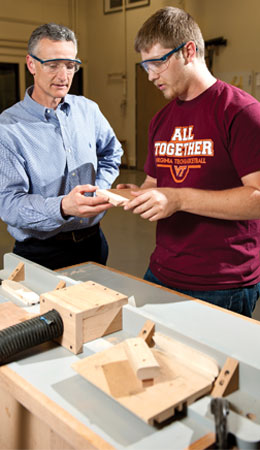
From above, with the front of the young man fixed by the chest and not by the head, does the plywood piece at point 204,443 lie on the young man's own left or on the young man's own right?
on the young man's own left

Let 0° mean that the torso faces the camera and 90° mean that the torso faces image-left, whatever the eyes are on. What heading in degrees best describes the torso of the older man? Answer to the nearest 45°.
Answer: approximately 315°

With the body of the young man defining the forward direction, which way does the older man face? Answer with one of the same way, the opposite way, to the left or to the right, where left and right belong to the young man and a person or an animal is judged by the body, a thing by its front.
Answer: to the left

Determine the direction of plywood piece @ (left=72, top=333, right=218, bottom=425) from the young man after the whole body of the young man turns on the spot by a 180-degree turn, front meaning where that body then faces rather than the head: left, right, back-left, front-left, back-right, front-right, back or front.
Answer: back-right

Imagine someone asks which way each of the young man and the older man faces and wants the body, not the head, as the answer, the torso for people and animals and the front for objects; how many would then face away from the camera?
0

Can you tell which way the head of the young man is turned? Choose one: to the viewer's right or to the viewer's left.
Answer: to the viewer's left

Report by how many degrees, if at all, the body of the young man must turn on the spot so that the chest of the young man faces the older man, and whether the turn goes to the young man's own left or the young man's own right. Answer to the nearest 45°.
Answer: approximately 90° to the young man's own right

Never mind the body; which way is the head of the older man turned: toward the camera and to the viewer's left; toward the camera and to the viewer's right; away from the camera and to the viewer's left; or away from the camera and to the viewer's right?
toward the camera and to the viewer's right

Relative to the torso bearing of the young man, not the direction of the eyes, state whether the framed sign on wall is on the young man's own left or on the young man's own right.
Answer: on the young man's own right

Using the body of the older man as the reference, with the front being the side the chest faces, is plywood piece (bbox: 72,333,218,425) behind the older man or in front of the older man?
in front

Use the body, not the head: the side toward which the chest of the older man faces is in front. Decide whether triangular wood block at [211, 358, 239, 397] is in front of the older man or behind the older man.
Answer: in front

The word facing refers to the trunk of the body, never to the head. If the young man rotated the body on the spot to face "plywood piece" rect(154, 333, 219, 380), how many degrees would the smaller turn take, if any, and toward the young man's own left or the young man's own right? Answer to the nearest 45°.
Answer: approximately 45° to the young man's own left

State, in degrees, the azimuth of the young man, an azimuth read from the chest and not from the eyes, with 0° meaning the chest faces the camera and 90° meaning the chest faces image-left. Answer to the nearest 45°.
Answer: approximately 45°

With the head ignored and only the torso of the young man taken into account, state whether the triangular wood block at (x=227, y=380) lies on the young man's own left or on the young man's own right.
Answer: on the young man's own left
